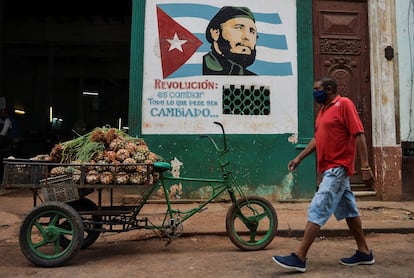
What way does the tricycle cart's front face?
to the viewer's right

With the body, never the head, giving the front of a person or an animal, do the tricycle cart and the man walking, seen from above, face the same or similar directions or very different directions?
very different directions

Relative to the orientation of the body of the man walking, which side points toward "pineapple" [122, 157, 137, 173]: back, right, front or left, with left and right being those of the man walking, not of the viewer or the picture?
front

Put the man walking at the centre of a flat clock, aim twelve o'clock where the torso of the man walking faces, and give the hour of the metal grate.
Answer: The metal grate is roughly at 2 o'clock from the man walking.

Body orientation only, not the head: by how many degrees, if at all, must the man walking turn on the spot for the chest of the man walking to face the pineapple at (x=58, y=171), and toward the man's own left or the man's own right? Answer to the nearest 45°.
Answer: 0° — they already face it

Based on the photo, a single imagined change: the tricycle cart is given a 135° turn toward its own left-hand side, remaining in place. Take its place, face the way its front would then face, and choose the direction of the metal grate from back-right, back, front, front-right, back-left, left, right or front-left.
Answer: right

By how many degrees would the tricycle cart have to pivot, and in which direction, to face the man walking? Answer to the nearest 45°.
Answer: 0° — it already faces them

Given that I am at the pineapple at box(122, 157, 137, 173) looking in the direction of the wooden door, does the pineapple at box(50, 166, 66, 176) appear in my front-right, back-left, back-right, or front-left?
back-left

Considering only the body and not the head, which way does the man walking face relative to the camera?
to the viewer's left

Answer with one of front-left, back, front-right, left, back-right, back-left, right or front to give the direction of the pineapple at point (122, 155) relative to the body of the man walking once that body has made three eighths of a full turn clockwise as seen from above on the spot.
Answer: back-left

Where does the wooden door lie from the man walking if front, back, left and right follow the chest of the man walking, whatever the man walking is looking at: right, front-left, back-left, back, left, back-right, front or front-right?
right
